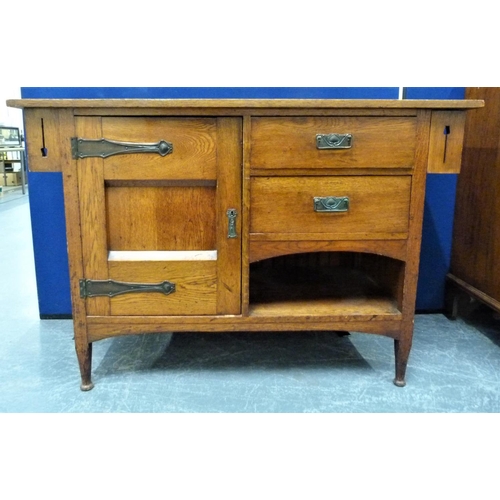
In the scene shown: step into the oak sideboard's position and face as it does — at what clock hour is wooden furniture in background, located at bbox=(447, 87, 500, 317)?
The wooden furniture in background is roughly at 8 o'clock from the oak sideboard.

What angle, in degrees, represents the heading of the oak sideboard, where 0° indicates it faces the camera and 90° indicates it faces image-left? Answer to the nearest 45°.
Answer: approximately 0°
